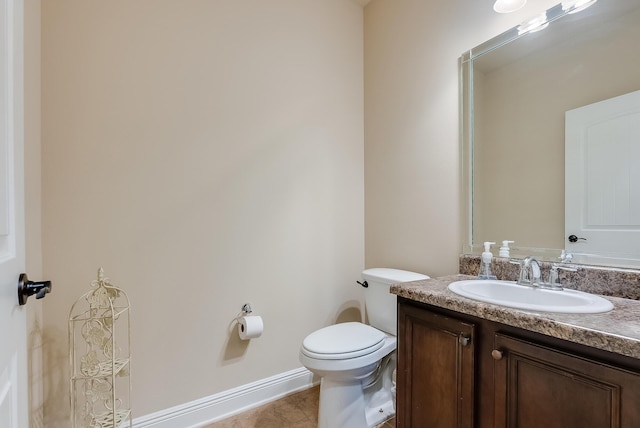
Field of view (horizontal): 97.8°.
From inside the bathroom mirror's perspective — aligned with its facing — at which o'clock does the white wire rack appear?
The white wire rack is roughly at 12 o'clock from the bathroom mirror.

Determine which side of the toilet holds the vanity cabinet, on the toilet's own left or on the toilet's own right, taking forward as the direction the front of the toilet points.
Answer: on the toilet's own left

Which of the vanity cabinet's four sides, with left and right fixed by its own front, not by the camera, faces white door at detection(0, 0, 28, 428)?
front

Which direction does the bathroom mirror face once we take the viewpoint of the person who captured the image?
facing the viewer and to the left of the viewer

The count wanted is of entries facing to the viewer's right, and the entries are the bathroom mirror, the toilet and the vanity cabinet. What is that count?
0

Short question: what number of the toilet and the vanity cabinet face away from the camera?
0

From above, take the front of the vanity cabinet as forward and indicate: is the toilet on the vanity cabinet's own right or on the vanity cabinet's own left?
on the vanity cabinet's own right

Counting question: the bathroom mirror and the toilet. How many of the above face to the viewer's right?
0

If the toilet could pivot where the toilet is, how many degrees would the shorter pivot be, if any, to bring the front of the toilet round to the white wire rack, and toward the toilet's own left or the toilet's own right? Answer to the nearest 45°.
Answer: approximately 45° to the toilet's own right

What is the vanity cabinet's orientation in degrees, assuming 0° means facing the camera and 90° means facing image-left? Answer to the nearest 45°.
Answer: approximately 45°
